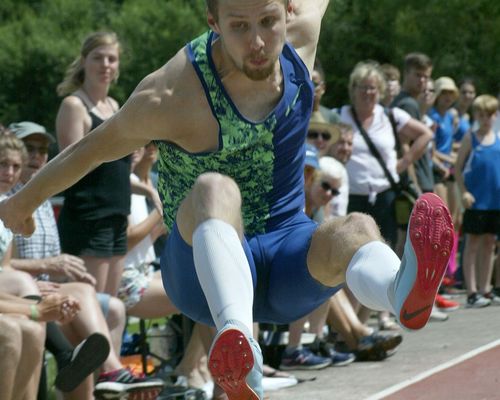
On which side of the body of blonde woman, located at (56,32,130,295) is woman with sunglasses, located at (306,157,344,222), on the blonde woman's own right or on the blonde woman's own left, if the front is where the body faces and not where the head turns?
on the blonde woman's own left

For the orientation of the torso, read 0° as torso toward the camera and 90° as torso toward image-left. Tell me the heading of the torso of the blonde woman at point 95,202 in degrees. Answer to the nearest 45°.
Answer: approximately 315°

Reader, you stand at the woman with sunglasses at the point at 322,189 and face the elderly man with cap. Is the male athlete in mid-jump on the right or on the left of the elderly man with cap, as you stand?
left
